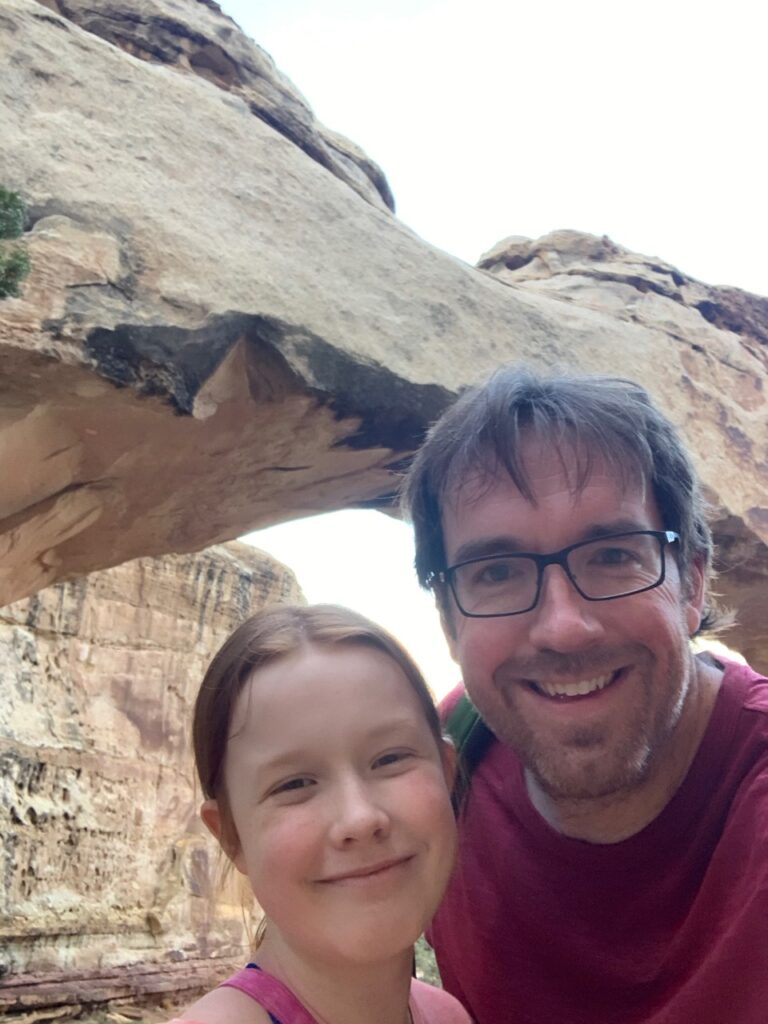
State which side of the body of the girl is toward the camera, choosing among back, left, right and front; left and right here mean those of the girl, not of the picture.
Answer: front

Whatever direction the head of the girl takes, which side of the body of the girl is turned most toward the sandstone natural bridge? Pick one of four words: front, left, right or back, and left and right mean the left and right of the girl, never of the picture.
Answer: back

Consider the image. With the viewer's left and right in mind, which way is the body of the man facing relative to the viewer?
facing the viewer

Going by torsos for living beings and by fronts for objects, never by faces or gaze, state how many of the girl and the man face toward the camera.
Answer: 2

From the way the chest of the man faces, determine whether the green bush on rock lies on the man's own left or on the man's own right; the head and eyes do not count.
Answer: on the man's own right

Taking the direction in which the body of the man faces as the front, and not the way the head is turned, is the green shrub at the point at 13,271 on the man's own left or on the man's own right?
on the man's own right

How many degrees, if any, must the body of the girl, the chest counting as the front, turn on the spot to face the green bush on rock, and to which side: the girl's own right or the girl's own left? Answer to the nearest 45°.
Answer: approximately 135° to the girl's own right
